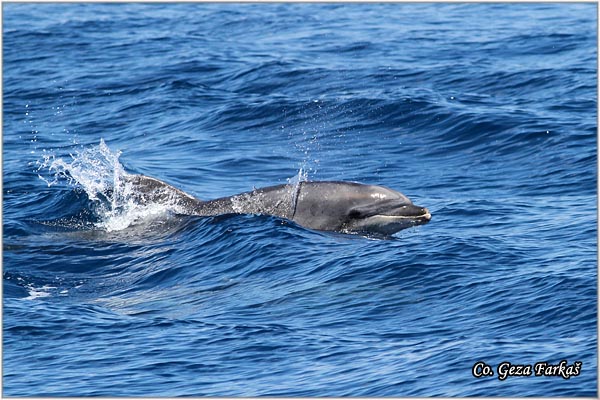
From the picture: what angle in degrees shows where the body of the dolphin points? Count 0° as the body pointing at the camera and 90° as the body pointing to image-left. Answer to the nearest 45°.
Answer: approximately 270°

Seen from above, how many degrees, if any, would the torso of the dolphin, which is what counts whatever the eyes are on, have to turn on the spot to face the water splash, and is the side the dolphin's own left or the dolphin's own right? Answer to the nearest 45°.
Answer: approximately 135° to the dolphin's own left
